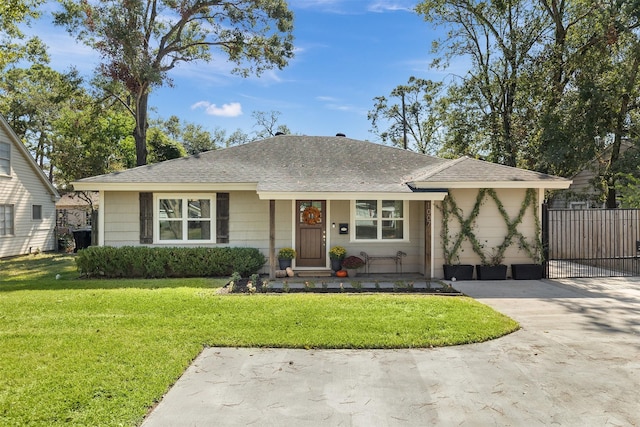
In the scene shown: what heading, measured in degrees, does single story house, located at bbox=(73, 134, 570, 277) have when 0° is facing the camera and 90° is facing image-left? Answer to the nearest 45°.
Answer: approximately 0°

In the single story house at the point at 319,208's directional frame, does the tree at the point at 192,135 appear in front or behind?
behind

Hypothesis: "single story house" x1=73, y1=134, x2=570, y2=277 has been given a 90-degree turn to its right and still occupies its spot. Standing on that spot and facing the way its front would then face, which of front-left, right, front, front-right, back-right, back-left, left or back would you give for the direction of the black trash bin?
front-right

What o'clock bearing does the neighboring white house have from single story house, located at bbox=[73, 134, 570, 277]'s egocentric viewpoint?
The neighboring white house is roughly at 4 o'clock from the single story house.

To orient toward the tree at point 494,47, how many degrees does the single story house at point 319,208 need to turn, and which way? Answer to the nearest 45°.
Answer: approximately 135° to its left

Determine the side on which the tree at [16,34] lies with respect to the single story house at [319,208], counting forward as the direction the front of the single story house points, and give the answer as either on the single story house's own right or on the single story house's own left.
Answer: on the single story house's own right

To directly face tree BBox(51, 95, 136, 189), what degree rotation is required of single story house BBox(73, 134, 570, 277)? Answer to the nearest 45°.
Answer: approximately 135° to its right

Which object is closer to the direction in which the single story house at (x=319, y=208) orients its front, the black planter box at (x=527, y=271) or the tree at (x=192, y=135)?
the black planter box

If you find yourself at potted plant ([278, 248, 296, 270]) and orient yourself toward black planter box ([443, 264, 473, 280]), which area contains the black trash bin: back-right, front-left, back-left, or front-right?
back-left

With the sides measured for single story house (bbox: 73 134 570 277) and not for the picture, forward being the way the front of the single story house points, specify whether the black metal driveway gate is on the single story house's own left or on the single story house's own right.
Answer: on the single story house's own left
